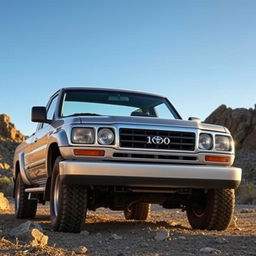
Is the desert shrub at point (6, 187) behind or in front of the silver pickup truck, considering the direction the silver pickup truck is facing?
behind

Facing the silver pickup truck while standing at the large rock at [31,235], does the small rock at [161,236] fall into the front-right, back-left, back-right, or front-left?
front-right

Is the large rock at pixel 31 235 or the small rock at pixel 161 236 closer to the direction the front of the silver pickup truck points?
the small rock

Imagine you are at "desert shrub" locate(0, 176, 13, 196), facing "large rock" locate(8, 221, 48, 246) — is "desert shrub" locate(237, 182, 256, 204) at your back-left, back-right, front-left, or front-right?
front-left

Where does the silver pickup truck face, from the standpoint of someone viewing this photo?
facing the viewer and to the right of the viewer

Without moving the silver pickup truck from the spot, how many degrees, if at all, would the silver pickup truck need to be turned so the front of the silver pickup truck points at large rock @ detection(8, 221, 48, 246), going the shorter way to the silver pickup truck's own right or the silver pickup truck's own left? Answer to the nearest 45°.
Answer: approximately 90° to the silver pickup truck's own right

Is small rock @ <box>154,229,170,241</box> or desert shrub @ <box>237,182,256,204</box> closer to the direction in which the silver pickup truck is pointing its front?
the small rock

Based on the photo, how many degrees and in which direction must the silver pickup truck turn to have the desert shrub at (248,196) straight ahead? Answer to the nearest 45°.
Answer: approximately 135° to its left
